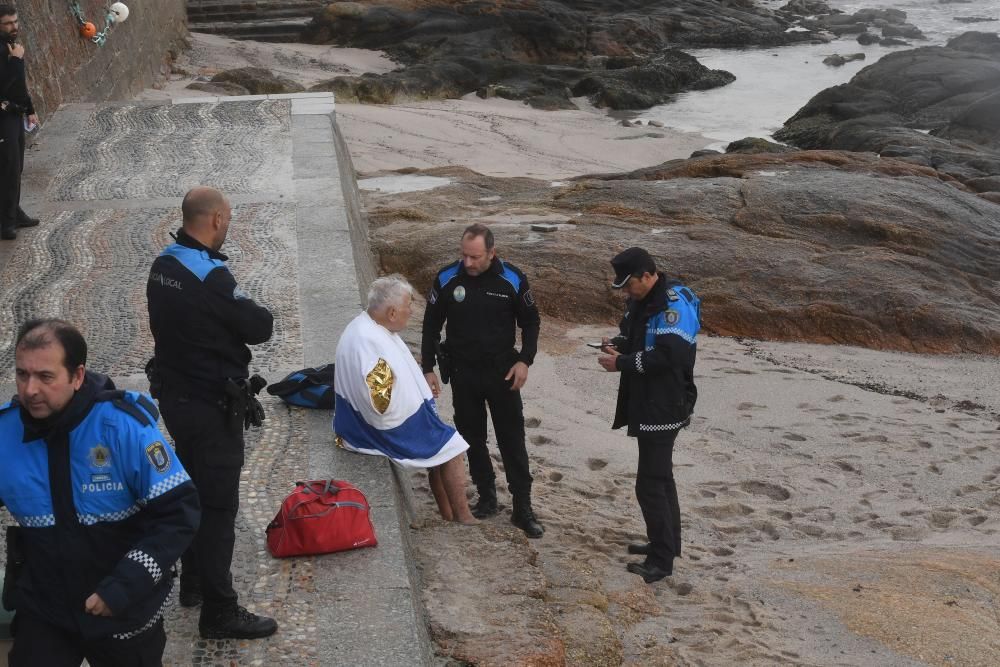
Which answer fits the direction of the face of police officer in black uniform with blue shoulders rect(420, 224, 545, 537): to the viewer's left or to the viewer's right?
to the viewer's left

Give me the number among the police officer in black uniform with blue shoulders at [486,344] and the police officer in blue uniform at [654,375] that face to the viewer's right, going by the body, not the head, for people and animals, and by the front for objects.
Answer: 0

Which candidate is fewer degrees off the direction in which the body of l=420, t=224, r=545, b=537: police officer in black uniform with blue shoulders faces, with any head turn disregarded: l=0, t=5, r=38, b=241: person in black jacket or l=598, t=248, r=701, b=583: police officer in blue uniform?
the police officer in blue uniform

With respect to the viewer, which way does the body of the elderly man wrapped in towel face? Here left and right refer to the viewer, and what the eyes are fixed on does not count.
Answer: facing to the right of the viewer

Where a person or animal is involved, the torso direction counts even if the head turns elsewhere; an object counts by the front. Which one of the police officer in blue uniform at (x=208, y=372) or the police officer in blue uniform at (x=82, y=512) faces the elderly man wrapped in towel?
the police officer in blue uniform at (x=208, y=372)

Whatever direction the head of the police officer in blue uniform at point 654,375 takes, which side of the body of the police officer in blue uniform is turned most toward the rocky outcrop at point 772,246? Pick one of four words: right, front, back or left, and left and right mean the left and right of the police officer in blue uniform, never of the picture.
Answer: right

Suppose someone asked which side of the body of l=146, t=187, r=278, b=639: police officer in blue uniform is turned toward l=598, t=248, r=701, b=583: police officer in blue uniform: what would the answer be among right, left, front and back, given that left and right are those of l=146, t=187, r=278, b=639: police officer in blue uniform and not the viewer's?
front

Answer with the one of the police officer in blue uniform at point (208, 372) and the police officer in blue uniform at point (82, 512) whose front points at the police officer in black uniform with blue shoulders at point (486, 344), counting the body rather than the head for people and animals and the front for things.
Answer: the police officer in blue uniform at point (208, 372)

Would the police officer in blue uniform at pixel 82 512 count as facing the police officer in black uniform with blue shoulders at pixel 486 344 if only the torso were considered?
no

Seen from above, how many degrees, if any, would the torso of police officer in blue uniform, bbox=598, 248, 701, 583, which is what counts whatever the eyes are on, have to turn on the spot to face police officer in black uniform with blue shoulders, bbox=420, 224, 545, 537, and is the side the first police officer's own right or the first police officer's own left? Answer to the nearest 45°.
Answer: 0° — they already face them

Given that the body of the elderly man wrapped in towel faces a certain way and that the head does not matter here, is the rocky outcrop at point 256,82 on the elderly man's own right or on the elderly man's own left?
on the elderly man's own left

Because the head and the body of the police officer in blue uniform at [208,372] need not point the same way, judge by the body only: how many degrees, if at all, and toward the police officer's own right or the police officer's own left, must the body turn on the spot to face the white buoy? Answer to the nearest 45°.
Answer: approximately 45° to the police officer's own left

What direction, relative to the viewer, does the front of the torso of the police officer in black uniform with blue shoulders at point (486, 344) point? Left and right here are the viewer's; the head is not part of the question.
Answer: facing the viewer

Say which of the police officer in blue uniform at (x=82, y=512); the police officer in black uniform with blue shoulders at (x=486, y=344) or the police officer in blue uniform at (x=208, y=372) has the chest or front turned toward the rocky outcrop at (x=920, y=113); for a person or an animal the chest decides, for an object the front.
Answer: the police officer in blue uniform at (x=208, y=372)

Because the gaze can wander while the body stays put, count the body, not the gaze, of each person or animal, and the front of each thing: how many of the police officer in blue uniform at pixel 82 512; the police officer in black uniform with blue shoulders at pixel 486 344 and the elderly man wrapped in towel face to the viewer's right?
1

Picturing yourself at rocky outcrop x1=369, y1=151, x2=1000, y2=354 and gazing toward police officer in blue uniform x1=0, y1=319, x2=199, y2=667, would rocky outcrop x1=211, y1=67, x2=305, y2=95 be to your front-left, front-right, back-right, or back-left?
back-right

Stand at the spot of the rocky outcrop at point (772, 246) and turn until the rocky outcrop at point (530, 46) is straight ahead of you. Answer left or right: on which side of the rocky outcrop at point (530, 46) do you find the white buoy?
left

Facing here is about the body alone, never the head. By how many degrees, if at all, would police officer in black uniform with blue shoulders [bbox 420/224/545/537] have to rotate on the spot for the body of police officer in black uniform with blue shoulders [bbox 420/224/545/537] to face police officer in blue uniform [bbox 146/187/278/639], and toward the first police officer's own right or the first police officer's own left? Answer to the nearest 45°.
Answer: approximately 45° to the first police officer's own right
